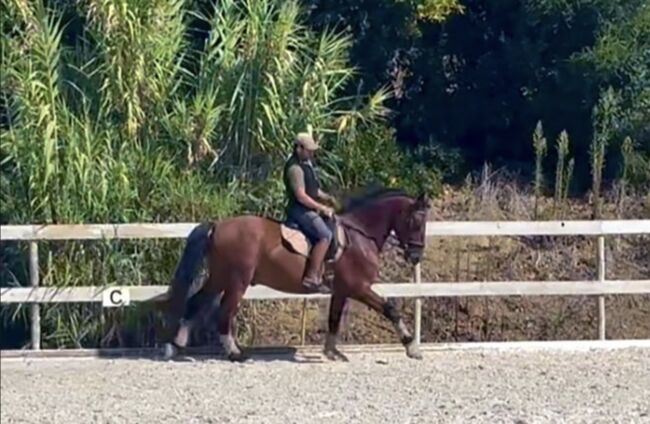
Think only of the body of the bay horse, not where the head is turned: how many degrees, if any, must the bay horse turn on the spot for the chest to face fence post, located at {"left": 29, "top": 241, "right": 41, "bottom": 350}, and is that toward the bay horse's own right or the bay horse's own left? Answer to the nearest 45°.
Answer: approximately 180°

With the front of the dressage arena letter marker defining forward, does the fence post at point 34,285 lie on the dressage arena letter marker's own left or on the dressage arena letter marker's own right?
on the dressage arena letter marker's own right

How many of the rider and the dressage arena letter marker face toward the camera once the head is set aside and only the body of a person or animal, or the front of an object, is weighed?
1

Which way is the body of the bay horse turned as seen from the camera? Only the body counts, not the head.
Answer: to the viewer's right

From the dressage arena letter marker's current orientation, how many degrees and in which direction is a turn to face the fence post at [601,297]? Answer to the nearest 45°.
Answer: approximately 90° to its left

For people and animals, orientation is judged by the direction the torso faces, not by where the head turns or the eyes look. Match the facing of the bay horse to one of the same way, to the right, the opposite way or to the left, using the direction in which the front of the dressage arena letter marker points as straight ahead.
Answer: to the left

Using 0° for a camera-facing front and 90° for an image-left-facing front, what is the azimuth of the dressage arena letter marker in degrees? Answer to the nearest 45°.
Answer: approximately 0°

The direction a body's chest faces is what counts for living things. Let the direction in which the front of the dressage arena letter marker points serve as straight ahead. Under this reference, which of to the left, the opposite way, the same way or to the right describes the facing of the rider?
to the left

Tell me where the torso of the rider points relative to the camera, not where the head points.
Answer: to the viewer's right

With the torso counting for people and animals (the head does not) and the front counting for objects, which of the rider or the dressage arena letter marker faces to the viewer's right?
the rider
